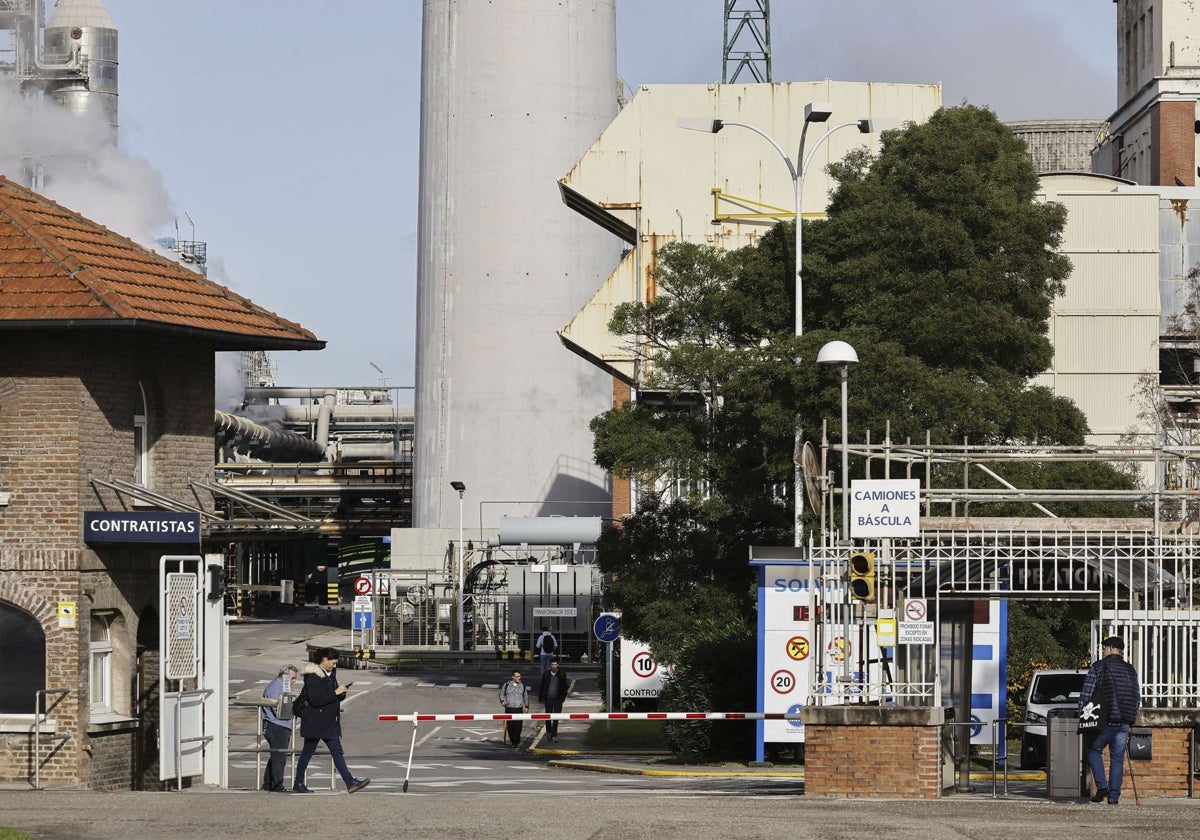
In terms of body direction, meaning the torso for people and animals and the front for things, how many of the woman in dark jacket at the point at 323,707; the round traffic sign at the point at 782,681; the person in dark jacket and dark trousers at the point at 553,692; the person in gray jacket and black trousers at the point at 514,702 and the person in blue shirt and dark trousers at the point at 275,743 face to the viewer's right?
2

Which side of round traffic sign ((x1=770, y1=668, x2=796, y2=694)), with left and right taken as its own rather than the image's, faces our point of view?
front

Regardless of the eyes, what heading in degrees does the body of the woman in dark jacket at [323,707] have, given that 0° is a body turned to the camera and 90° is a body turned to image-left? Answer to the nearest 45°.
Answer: approximately 270°

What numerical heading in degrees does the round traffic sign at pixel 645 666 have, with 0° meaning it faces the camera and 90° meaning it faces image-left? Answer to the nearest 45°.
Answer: approximately 0°

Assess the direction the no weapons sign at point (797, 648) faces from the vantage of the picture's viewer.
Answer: facing the viewer

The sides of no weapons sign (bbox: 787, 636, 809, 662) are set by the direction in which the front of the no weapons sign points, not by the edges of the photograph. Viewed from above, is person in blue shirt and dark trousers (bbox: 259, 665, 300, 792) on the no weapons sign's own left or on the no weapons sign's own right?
on the no weapons sign's own right

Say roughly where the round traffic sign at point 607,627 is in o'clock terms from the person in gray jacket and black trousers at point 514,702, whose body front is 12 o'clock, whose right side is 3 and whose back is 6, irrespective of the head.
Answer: The round traffic sign is roughly at 9 o'clock from the person in gray jacket and black trousers.

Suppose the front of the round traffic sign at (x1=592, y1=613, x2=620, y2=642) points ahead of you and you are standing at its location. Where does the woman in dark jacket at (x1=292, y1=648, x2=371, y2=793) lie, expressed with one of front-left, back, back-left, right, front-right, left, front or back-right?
front

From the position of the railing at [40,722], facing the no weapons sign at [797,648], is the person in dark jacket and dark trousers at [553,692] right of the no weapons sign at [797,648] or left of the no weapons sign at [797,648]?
left

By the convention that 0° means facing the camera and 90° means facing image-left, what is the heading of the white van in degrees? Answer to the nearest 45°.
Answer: approximately 0°
